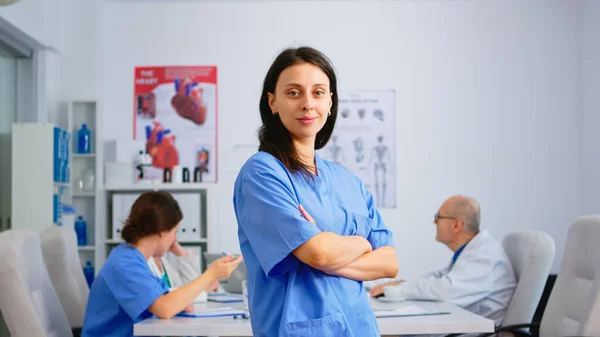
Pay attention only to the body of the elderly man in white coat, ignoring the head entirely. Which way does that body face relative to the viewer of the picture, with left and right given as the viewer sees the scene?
facing to the left of the viewer

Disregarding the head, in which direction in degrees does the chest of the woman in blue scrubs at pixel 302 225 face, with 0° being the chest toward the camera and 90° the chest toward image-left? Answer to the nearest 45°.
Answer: approximately 315°

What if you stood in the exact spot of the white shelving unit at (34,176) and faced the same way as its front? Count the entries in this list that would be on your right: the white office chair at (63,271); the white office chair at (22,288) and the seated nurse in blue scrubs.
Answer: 3

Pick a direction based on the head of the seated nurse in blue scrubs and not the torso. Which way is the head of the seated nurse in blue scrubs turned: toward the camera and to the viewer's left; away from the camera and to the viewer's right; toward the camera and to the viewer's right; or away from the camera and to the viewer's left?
away from the camera and to the viewer's right

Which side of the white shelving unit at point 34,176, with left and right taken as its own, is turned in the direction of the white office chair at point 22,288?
right

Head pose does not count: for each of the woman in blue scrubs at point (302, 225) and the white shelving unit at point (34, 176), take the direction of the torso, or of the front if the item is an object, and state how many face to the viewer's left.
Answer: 0

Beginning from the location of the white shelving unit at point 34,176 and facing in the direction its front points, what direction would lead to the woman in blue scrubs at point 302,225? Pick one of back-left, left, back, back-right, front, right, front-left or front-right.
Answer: right

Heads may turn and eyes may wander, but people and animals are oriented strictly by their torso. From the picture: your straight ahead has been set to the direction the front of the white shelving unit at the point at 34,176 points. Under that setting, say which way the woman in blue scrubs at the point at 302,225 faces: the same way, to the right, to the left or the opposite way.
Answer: to the right

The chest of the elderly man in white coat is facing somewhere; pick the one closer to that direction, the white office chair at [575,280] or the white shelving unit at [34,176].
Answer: the white shelving unit

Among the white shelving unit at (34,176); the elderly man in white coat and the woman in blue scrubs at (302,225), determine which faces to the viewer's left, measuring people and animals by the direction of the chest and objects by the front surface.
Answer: the elderly man in white coat

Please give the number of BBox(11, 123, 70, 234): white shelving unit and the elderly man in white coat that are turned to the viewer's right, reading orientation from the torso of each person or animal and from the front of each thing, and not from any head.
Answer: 1

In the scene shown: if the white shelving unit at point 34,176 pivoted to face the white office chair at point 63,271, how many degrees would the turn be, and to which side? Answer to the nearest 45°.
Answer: approximately 90° to its right

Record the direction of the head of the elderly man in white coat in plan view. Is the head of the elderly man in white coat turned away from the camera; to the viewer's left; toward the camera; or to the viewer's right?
to the viewer's left

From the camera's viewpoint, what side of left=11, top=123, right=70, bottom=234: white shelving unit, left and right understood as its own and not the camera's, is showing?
right
